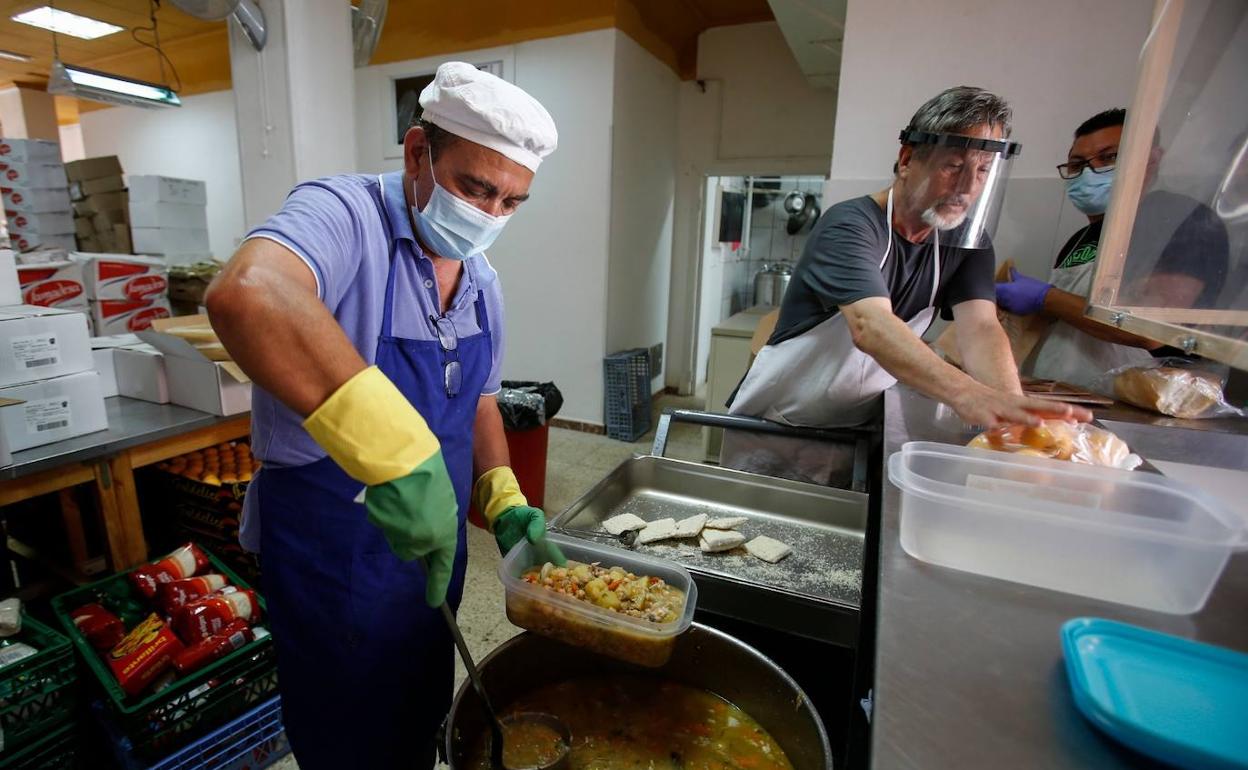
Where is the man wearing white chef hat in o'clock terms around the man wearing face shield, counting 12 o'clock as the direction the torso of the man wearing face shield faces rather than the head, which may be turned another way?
The man wearing white chef hat is roughly at 3 o'clock from the man wearing face shield.

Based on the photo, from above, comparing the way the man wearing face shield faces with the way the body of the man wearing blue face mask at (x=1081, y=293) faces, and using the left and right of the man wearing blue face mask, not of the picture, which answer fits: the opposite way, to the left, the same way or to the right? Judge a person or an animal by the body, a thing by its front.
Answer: to the left

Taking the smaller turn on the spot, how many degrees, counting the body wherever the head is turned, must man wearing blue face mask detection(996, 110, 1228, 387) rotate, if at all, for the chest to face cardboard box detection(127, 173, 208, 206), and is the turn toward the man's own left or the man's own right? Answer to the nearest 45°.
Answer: approximately 45° to the man's own right

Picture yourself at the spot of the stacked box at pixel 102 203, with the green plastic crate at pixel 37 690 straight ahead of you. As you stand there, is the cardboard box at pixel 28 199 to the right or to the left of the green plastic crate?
right

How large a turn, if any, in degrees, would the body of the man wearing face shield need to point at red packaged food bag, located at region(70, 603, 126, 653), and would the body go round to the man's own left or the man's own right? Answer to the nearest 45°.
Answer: approximately 90° to the man's own right

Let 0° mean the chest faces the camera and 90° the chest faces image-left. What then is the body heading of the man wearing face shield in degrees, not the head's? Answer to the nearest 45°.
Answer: approximately 315°

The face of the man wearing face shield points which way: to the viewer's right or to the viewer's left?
to the viewer's right

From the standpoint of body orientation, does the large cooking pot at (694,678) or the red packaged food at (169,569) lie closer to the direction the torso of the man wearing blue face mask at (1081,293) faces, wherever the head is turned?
the red packaged food

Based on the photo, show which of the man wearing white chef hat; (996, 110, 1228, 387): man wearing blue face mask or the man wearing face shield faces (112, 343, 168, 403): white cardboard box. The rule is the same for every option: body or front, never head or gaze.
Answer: the man wearing blue face mask

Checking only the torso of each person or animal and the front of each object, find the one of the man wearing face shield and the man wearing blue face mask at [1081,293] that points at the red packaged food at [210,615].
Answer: the man wearing blue face mask

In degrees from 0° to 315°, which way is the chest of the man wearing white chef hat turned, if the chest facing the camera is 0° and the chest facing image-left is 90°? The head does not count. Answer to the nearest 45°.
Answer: approximately 315°

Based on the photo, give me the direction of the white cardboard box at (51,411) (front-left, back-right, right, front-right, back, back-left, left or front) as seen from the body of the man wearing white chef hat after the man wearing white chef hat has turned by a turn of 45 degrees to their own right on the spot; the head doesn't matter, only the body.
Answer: back-right

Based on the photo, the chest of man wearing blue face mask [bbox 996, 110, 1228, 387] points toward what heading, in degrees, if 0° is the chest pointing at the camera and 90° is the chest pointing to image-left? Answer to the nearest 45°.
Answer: approximately 45°
